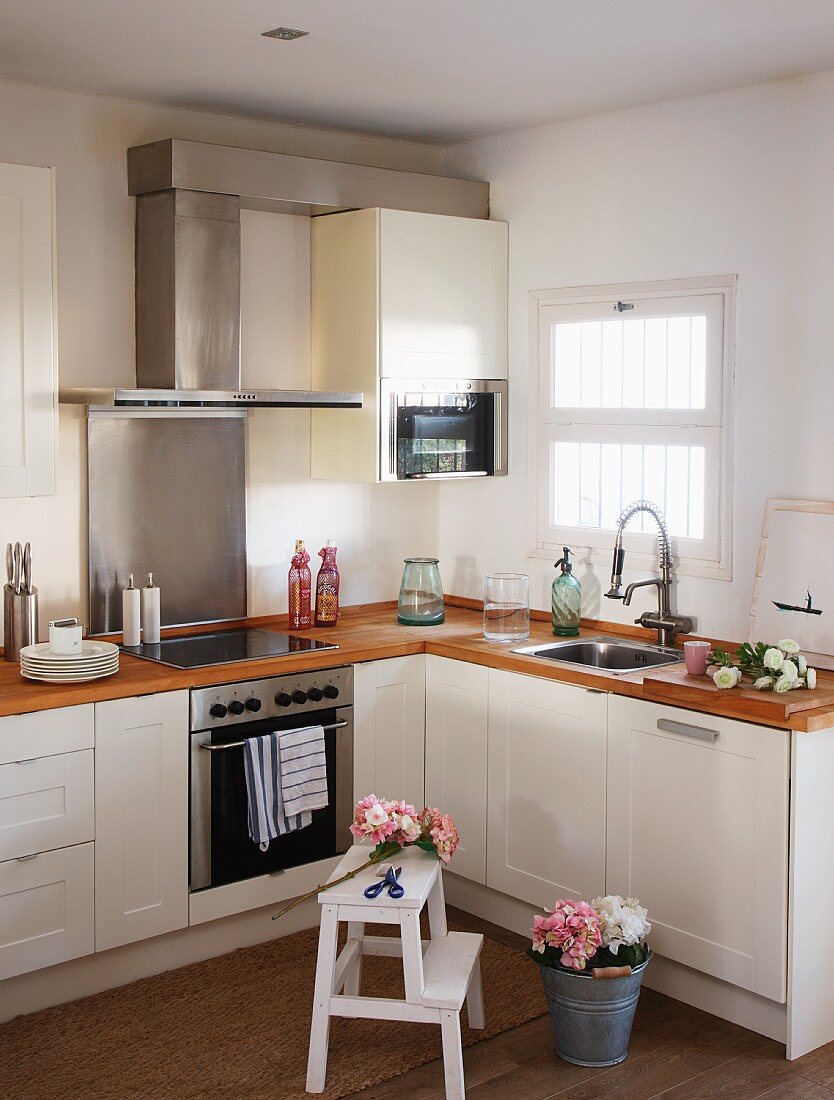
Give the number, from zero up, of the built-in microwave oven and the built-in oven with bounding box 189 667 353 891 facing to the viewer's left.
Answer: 0

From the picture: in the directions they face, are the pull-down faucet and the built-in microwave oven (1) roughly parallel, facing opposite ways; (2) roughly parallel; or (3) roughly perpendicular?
roughly perpendicular

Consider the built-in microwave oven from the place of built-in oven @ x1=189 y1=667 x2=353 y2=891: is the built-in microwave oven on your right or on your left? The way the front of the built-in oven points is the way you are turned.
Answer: on your left

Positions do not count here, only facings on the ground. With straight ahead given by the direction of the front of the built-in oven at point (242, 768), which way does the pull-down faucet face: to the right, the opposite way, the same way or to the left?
to the right

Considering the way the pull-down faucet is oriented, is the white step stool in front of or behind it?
in front

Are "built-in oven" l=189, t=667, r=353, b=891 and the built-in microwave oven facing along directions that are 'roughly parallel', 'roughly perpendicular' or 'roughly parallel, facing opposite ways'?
roughly parallel

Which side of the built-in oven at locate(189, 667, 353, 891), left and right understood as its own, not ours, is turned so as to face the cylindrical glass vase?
left

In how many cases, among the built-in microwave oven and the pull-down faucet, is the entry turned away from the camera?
0

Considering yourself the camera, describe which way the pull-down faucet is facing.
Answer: facing the viewer and to the left of the viewer

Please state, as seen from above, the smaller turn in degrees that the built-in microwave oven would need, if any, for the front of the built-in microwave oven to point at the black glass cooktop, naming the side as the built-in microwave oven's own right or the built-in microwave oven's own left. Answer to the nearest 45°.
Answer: approximately 90° to the built-in microwave oven's own right

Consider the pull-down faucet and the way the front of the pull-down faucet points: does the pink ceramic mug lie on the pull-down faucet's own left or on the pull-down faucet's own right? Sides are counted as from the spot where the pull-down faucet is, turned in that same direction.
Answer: on the pull-down faucet's own left

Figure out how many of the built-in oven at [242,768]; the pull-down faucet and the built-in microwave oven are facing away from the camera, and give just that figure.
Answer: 0

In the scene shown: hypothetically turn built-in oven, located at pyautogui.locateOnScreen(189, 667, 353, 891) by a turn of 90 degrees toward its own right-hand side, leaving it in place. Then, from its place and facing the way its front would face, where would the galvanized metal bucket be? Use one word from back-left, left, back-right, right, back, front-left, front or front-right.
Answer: left

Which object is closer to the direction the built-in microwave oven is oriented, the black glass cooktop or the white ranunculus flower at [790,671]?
the white ranunculus flower

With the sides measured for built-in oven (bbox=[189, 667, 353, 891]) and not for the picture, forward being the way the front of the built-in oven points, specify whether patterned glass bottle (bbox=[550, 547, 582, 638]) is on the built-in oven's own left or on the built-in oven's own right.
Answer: on the built-in oven's own left
